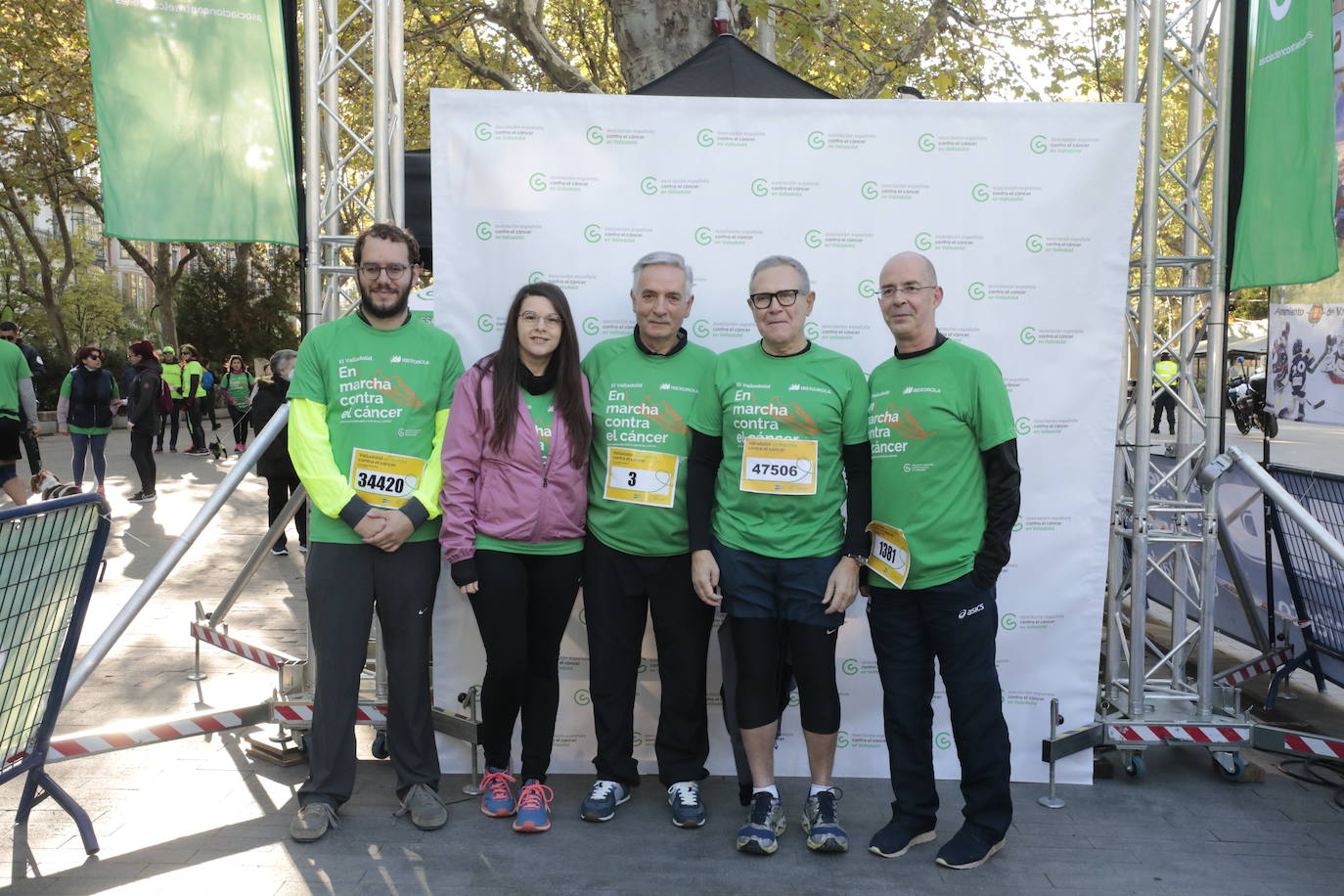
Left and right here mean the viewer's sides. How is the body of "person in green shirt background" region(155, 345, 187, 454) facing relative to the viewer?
facing the viewer

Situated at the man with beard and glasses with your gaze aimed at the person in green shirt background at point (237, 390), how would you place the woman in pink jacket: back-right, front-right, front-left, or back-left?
back-right

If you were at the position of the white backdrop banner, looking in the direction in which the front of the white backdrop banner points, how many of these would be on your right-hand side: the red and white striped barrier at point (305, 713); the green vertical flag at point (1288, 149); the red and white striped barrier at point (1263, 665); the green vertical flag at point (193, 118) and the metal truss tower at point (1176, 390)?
2

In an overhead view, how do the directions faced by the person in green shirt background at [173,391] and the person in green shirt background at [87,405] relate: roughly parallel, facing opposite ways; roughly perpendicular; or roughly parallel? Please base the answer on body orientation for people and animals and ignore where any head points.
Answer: roughly parallel

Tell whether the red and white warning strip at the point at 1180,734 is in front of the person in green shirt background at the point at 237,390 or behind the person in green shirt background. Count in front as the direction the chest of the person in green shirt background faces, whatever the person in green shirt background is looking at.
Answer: in front

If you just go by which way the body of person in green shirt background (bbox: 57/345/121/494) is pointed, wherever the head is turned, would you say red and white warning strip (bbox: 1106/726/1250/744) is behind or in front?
in front

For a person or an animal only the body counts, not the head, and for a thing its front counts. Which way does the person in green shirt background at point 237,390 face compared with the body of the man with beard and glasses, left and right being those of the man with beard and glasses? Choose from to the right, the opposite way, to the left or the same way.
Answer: the same way

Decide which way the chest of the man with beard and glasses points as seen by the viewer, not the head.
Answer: toward the camera

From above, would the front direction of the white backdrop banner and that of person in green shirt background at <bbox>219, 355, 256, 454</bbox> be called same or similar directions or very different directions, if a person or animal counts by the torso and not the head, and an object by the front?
same or similar directions

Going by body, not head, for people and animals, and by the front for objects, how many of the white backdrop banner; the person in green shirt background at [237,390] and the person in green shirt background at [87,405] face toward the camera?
3

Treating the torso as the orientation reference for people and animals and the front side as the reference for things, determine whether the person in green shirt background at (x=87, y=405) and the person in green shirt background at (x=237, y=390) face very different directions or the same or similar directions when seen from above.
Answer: same or similar directions

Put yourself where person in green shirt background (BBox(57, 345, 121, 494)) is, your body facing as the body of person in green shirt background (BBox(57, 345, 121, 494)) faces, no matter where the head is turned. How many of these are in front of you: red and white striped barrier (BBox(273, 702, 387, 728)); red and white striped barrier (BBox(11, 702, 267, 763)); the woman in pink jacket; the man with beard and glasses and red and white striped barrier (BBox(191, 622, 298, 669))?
5

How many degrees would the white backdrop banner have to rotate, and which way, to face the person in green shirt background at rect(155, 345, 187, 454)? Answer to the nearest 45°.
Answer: approximately 135° to its right

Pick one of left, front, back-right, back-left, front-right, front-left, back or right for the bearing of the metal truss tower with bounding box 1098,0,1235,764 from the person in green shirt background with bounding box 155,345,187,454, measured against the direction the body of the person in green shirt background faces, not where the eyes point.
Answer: front

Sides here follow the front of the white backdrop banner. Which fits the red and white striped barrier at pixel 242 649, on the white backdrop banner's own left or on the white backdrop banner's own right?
on the white backdrop banner's own right

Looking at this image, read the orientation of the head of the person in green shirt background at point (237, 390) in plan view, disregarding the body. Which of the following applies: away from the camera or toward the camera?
toward the camera

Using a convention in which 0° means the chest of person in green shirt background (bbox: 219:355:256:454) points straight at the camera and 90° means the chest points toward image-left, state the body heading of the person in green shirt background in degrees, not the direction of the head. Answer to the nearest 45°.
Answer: approximately 0°

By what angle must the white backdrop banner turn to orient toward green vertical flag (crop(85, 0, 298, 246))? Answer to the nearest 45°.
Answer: approximately 90° to its right
